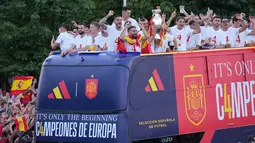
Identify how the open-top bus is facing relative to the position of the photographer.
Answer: facing the viewer and to the left of the viewer
